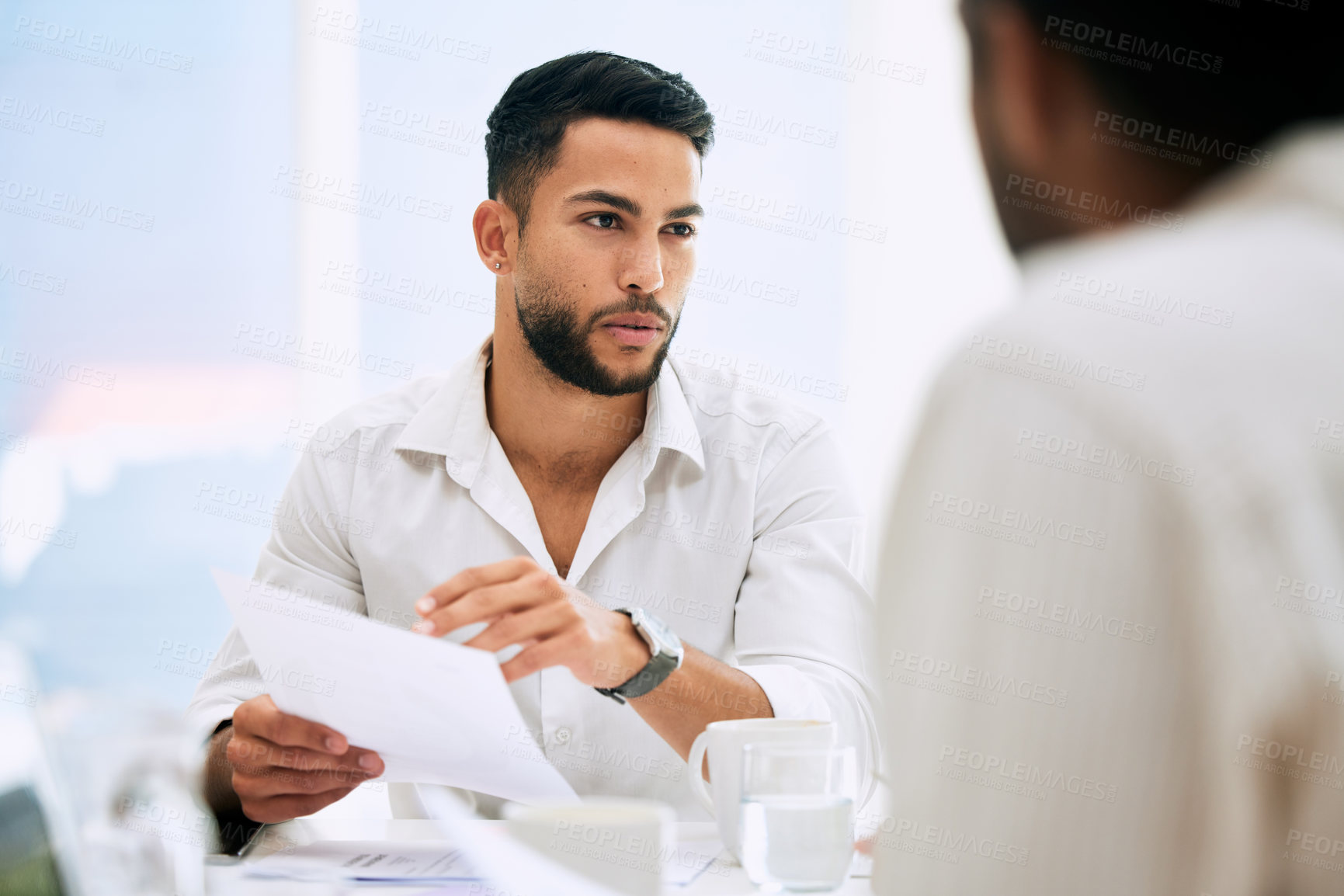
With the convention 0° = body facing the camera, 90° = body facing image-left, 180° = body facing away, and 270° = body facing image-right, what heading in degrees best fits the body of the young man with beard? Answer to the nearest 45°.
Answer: approximately 0°

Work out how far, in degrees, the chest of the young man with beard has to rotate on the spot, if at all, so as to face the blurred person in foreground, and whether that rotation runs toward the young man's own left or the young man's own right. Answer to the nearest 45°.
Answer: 0° — they already face them

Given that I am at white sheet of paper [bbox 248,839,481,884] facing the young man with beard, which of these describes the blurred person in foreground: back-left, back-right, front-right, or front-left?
back-right

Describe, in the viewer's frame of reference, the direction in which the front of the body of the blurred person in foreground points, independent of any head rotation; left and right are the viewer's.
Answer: facing away from the viewer and to the left of the viewer

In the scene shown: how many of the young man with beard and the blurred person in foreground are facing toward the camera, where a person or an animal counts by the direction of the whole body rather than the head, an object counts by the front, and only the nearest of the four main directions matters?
1

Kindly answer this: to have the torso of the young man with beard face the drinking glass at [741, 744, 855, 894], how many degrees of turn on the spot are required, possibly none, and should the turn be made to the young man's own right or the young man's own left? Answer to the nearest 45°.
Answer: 0° — they already face it

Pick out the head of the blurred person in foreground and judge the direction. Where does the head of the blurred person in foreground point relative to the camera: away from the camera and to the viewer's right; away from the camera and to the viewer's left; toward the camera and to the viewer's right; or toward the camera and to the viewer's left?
away from the camera and to the viewer's left

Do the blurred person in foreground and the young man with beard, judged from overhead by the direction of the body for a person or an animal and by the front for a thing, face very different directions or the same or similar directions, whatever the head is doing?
very different directions
